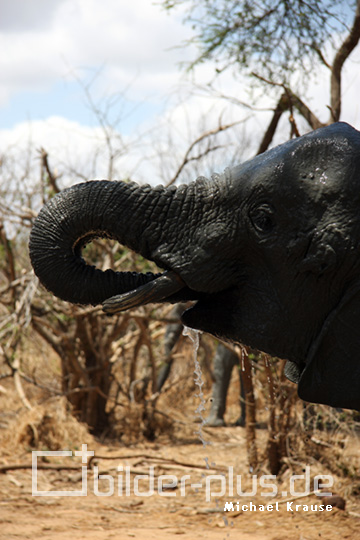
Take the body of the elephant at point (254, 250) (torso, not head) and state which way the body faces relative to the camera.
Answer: to the viewer's left

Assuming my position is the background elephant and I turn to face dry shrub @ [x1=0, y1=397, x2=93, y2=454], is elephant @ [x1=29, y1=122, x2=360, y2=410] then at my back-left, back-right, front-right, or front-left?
front-left

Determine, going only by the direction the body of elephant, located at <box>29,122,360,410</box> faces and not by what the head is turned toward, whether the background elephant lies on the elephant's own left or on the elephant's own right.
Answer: on the elephant's own right

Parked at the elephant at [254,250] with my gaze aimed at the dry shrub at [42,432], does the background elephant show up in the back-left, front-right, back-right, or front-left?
front-right
